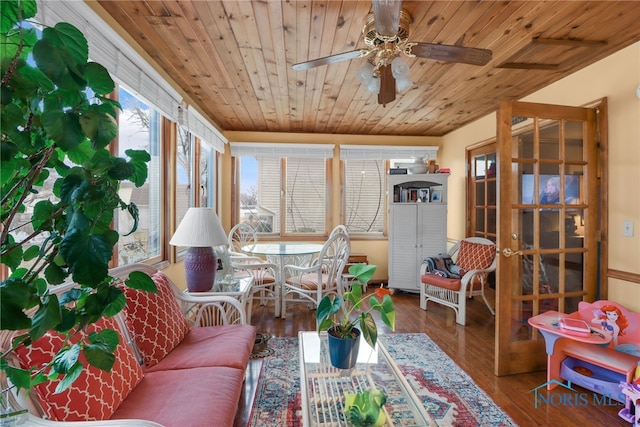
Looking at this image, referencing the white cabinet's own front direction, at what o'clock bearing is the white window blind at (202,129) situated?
The white window blind is roughly at 2 o'clock from the white cabinet.

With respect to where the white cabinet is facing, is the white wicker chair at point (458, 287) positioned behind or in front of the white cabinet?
in front

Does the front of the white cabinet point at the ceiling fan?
yes

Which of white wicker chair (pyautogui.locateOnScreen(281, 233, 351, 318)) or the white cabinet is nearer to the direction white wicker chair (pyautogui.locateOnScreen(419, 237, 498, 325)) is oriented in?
the white wicker chair

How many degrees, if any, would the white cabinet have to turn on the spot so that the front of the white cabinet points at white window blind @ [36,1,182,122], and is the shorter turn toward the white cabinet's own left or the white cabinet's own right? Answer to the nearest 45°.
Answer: approximately 45° to the white cabinet's own right

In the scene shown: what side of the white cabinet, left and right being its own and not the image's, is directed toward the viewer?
front

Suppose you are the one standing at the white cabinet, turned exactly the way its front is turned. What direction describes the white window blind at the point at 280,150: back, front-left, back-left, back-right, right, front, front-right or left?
right

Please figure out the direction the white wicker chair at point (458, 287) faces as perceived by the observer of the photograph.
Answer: facing the viewer and to the left of the viewer

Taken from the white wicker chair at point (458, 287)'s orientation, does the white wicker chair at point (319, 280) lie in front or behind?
in front

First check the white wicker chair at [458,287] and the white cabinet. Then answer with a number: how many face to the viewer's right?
0

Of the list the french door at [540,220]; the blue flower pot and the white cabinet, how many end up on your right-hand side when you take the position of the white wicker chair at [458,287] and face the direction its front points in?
1

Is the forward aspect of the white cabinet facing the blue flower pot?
yes

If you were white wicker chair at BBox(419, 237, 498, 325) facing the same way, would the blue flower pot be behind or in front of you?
in front

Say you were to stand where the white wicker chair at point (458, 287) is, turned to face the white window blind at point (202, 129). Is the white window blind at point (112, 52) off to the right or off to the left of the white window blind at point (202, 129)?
left

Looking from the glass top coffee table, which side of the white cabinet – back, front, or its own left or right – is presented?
front

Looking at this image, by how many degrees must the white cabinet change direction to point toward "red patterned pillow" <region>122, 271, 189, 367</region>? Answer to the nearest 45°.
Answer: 0° — it already faces it
